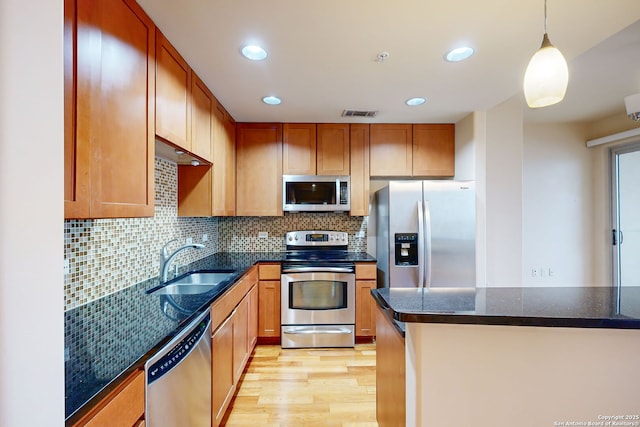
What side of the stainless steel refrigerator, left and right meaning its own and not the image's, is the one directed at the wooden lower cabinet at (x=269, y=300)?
right

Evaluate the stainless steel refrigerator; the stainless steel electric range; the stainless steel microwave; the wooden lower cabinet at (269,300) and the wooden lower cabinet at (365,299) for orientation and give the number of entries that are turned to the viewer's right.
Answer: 0

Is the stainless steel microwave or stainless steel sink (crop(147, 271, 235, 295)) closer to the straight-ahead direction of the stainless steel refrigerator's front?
the stainless steel sink

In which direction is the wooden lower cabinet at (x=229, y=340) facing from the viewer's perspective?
to the viewer's right

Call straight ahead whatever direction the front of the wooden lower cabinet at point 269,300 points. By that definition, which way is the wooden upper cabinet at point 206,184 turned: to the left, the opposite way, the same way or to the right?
to the left

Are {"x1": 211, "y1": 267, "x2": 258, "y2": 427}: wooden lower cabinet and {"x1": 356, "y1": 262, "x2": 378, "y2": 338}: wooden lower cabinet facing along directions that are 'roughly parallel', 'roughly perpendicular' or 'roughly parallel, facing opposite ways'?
roughly perpendicular

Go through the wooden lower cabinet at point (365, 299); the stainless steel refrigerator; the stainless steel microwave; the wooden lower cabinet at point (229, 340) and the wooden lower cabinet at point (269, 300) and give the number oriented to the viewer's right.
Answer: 1

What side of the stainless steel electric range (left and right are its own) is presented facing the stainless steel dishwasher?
front

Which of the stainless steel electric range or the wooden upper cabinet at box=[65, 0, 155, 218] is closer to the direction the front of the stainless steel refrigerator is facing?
the wooden upper cabinet

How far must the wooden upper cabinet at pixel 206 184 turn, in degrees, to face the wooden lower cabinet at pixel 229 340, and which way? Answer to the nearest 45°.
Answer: approximately 90° to its right

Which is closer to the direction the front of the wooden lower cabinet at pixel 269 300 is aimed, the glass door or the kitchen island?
the kitchen island

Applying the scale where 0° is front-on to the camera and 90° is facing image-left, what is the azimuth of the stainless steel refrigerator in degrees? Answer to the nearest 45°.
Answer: approximately 0°

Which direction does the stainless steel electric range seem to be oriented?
toward the camera

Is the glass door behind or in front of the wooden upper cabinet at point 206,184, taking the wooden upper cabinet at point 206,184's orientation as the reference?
in front

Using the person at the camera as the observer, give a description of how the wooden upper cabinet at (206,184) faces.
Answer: facing to the right of the viewer
